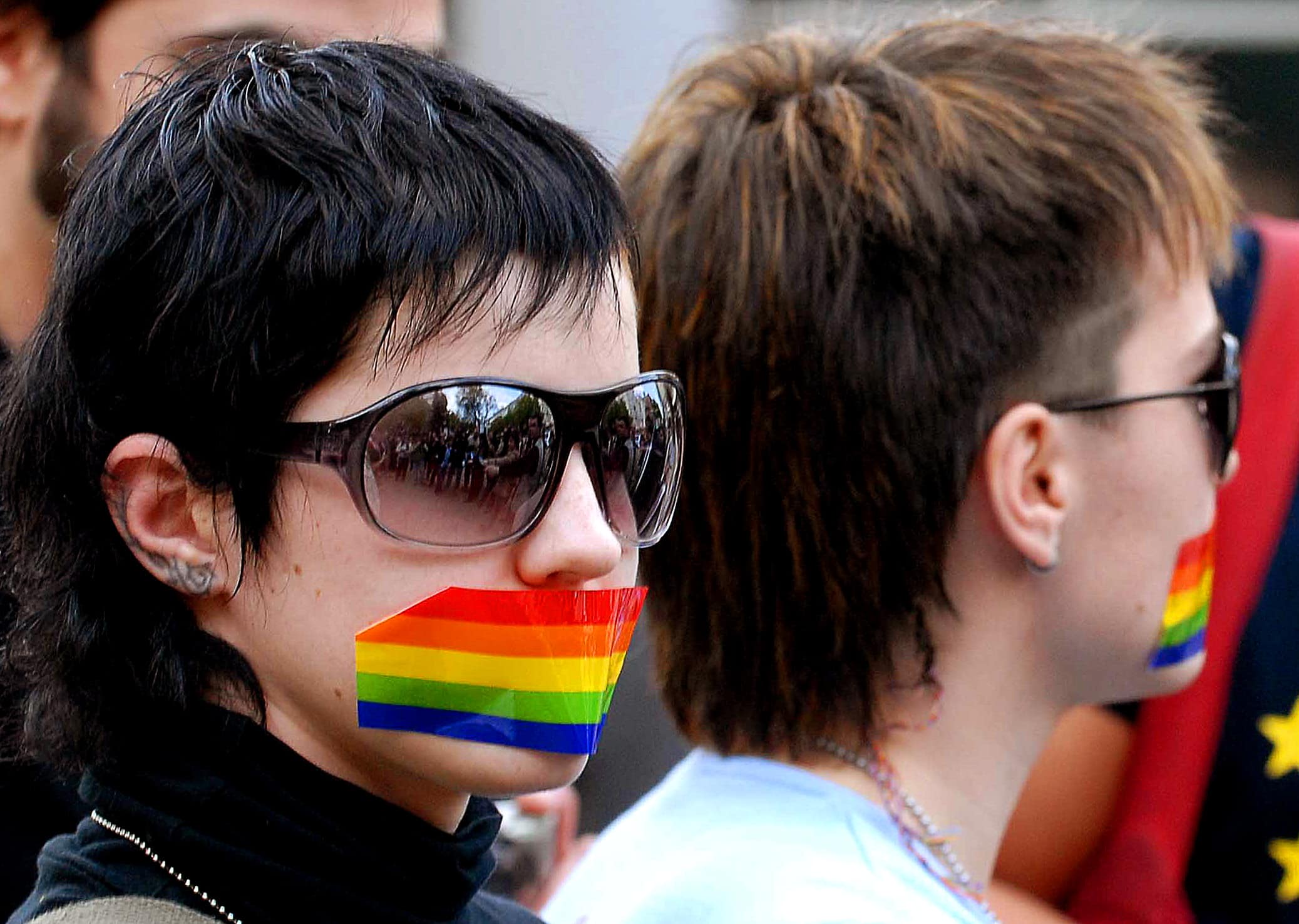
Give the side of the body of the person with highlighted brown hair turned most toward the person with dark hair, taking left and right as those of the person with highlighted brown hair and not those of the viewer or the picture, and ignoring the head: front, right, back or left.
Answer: back

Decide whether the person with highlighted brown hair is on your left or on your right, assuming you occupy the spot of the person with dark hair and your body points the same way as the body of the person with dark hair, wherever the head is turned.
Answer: on your left

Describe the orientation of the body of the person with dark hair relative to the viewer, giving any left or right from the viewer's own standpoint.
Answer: facing the viewer and to the right of the viewer

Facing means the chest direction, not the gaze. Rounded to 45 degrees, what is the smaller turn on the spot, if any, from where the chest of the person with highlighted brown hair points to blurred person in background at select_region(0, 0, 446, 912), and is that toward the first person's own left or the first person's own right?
approximately 135° to the first person's own left

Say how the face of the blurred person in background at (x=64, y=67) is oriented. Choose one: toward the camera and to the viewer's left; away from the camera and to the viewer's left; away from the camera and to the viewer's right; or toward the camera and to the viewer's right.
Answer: toward the camera and to the viewer's right

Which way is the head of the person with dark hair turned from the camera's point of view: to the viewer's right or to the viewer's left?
to the viewer's right

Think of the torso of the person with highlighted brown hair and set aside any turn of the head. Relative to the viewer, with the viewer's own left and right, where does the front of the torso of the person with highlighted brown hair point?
facing away from the viewer and to the right of the viewer

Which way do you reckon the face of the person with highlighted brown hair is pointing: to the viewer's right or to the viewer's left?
to the viewer's right

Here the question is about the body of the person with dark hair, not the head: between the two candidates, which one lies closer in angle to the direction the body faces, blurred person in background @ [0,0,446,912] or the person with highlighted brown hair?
the person with highlighted brown hair

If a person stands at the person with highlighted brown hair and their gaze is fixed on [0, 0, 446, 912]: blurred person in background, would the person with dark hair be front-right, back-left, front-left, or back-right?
front-left
